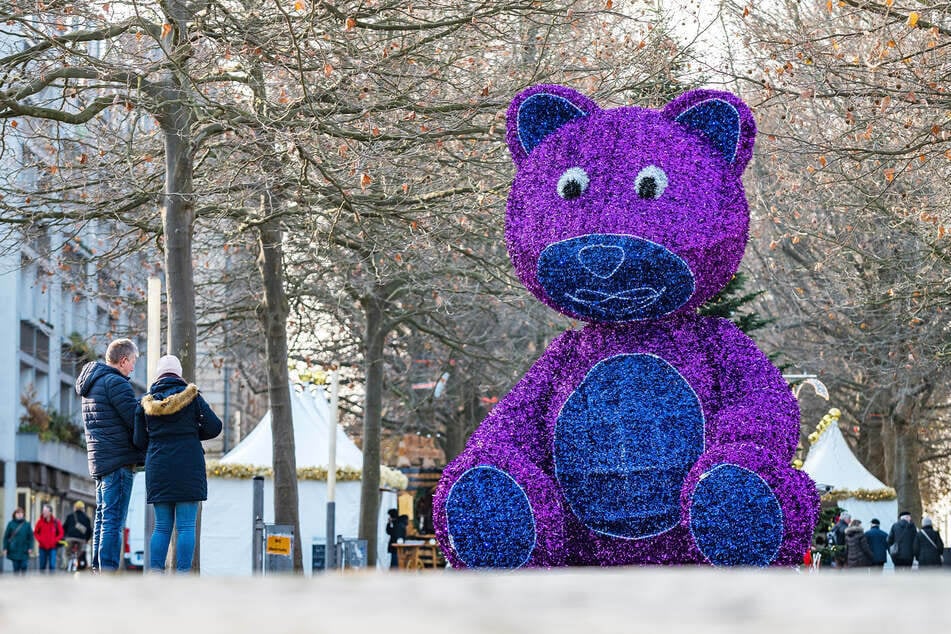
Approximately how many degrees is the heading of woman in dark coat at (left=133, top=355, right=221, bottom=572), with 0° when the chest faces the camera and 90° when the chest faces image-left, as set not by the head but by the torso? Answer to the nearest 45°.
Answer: approximately 180°

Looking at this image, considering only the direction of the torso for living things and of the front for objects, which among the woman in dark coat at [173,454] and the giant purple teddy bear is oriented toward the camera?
the giant purple teddy bear

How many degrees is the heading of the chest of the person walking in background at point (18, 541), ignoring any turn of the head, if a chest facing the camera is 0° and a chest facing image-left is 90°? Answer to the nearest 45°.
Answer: approximately 0°

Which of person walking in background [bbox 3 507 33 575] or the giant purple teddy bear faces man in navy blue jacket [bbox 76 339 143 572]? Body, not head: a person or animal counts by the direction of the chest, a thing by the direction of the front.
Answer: the person walking in background

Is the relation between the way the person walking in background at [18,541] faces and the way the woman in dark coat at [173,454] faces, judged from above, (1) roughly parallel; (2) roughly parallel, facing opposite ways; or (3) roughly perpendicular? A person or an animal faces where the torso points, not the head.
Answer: roughly parallel, facing opposite ways

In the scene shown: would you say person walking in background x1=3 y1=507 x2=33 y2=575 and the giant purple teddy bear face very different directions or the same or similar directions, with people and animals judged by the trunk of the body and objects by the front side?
same or similar directions

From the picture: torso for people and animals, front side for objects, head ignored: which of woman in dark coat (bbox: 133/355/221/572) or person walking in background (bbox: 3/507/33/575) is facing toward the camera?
the person walking in background

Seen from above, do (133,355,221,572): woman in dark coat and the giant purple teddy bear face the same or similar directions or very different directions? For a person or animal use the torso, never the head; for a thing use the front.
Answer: very different directions

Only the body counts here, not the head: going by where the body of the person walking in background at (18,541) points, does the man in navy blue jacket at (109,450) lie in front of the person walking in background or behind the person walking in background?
in front

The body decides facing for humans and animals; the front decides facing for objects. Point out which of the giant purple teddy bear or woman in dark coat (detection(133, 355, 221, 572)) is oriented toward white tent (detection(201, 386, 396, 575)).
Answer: the woman in dark coat

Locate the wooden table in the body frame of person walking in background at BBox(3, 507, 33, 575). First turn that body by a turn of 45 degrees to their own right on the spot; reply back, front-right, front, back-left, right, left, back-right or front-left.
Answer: back-left

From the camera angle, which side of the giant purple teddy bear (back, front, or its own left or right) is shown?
front

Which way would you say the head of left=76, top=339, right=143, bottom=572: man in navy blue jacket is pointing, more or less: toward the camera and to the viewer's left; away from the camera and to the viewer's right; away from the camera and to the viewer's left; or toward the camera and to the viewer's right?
away from the camera and to the viewer's right

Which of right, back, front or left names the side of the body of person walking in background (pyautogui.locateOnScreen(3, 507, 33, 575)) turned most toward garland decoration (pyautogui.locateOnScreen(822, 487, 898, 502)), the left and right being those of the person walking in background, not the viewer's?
left

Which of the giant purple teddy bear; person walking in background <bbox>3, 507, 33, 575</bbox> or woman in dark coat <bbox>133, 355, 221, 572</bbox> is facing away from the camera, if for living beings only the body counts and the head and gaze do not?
the woman in dark coat

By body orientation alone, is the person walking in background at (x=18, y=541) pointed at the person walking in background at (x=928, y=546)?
no

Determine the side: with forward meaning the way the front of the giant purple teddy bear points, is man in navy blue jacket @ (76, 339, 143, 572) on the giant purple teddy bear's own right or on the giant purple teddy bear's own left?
on the giant purple teddy bear's own right

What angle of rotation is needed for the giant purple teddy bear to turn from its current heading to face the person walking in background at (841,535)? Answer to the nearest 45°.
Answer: approximately 180°

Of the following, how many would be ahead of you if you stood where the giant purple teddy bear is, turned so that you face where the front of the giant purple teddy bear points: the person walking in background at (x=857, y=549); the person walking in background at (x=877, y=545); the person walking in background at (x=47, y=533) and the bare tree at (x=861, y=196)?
0

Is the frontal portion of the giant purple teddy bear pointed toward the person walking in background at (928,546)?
no

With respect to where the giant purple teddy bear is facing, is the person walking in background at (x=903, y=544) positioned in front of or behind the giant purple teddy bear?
behind
